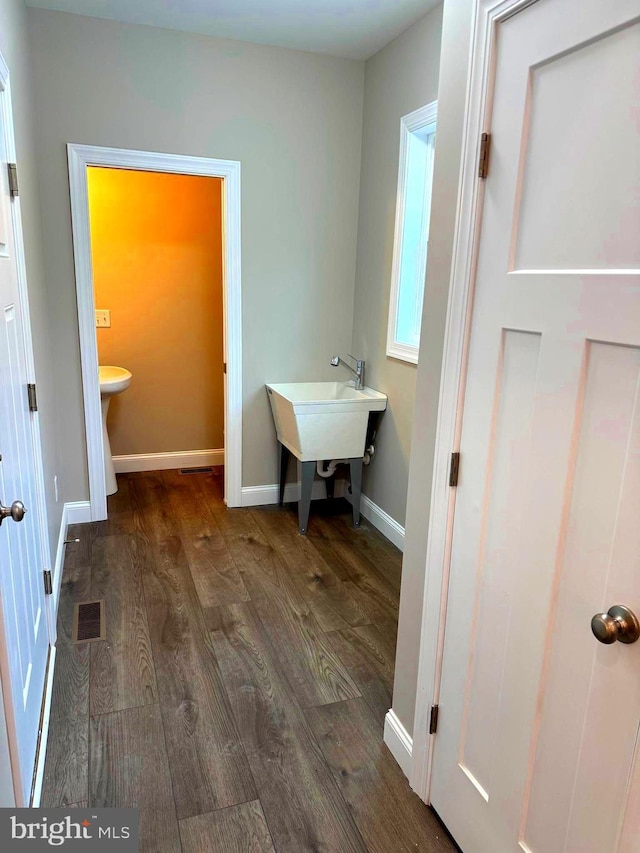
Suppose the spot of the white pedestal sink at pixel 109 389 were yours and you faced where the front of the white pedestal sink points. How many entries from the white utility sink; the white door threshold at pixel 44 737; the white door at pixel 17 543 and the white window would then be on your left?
0

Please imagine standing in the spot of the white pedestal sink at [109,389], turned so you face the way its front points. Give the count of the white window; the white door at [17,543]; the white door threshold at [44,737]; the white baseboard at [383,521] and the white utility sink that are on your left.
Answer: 0

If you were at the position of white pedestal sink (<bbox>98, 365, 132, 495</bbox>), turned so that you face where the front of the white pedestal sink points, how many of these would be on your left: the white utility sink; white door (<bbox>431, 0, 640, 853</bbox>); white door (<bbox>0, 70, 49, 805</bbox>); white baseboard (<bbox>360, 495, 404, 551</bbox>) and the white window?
0

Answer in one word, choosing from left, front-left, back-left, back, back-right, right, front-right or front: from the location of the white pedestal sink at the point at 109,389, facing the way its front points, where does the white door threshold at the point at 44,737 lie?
right

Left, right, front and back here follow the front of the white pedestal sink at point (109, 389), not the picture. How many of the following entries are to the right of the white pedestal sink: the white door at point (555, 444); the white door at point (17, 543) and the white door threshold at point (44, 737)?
3

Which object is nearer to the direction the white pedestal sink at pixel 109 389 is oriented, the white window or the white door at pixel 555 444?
the white window

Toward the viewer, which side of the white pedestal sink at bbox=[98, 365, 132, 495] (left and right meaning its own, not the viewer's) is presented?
right

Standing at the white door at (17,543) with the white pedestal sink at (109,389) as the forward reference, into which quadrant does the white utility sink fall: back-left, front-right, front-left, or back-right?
front-right

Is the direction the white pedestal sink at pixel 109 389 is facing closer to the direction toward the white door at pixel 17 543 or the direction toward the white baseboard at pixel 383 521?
the white baseboard

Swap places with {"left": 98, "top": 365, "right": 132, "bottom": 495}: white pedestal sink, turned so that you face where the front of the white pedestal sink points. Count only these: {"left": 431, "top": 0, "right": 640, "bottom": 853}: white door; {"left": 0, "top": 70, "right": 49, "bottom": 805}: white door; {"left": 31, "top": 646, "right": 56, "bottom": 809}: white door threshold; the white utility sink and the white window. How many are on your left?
0

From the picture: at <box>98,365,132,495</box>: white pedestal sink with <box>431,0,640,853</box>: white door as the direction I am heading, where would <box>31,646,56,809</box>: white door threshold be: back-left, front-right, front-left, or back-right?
front-right

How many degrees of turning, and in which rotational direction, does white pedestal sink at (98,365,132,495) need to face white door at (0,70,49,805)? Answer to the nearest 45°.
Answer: approximately 90° to its right

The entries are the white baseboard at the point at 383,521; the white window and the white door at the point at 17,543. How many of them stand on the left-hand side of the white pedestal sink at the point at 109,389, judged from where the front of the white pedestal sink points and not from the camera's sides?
0

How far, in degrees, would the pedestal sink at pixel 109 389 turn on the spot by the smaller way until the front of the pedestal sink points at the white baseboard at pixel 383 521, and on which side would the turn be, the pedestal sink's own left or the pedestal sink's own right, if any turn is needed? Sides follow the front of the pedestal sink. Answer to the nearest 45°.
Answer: approximately 45° to the pedestal sink's own right

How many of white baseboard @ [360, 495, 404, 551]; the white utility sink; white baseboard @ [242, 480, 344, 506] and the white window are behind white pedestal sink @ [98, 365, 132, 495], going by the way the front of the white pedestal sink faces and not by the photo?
0

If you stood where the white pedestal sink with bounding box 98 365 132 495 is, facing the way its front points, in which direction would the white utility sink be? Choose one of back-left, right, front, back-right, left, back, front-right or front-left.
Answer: front-right
